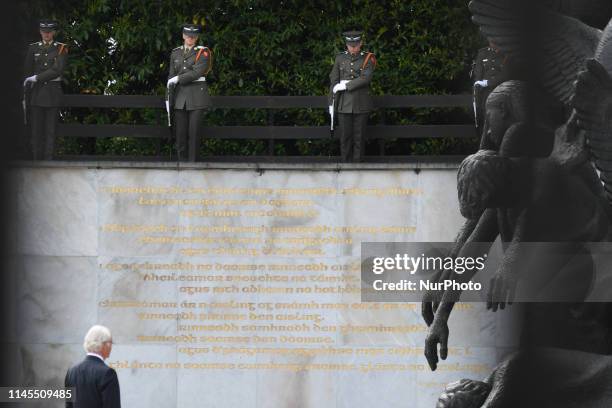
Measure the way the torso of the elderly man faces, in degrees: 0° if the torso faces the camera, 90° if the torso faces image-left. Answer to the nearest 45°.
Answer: approximately 225°

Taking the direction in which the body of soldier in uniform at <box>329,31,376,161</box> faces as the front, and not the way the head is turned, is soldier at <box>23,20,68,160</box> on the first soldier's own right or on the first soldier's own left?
on the first soldier's own right

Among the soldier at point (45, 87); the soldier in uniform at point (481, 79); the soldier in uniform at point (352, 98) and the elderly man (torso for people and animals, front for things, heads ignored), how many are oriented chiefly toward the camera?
3

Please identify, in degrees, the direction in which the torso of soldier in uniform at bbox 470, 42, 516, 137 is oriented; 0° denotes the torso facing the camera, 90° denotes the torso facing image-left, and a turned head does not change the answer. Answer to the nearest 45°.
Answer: approximately 0°
